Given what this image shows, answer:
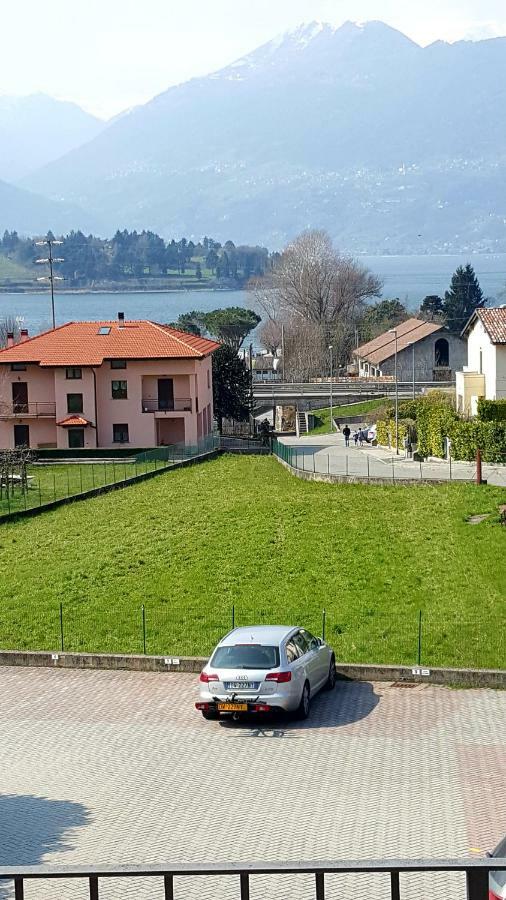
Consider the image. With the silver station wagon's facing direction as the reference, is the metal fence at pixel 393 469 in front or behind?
in front

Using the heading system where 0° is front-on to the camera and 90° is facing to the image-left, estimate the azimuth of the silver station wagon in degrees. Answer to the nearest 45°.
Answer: approximately 225°

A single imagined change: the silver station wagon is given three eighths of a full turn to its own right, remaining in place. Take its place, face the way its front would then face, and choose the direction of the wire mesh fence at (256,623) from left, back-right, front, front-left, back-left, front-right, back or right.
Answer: back

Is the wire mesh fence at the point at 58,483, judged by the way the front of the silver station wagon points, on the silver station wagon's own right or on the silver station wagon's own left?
on the silver station wagon's own left
